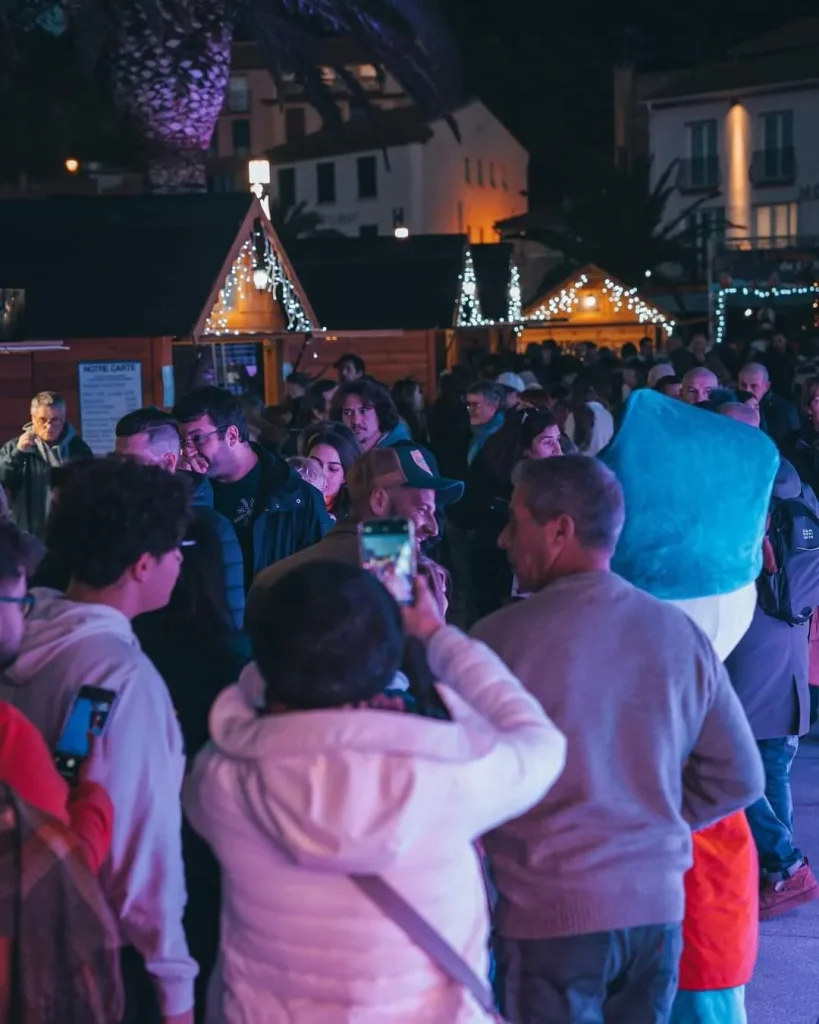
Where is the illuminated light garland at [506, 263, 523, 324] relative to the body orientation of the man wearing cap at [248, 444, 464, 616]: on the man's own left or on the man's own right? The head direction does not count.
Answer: on the man's own left

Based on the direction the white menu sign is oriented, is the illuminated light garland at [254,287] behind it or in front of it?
behind

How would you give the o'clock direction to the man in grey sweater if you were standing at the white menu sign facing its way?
The man in grey sweater is roughly at 12 o'clock from the white menu sign.

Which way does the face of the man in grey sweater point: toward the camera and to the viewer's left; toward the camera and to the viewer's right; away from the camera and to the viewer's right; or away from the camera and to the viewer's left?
away from the camera and to the viewer's left

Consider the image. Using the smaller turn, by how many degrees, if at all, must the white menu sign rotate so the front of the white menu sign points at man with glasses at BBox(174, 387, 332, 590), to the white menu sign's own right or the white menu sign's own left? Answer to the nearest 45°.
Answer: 0° — it already faces them

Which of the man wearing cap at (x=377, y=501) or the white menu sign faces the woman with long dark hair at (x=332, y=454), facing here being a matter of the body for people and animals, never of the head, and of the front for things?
the white menu sign

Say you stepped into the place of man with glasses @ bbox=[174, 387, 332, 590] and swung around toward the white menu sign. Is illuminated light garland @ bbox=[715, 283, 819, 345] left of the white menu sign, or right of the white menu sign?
right

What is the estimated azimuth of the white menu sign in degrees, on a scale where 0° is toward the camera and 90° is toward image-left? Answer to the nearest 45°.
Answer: approximately 0°

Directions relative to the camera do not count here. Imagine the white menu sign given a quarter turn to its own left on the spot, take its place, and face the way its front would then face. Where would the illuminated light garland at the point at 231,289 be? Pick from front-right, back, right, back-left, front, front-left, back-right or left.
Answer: front-left
